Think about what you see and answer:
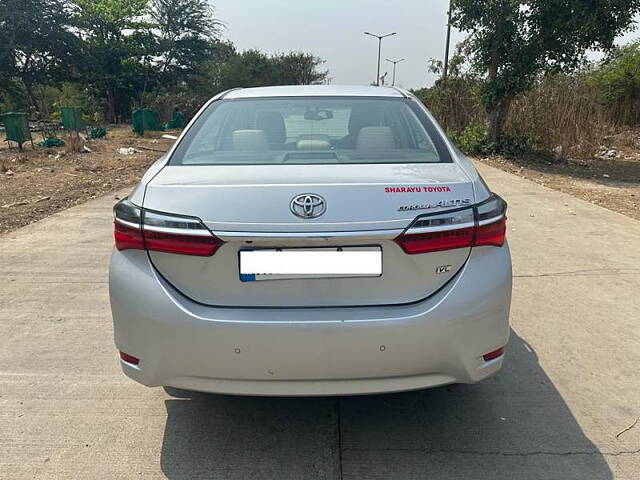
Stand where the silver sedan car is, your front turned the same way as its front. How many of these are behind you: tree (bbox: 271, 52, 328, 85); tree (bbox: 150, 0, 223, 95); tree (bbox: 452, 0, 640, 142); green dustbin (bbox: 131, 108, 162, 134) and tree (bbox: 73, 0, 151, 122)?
0

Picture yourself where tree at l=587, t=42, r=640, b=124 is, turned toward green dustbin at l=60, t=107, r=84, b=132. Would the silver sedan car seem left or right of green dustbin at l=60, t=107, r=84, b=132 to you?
left

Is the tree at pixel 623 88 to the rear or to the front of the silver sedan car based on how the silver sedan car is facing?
to the front

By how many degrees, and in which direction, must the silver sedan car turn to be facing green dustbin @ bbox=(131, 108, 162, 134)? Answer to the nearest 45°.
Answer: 0° — it already faces it

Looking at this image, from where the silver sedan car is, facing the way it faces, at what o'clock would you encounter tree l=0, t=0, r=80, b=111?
The tree is roughly at 11 o'clock from the silver sedan car.

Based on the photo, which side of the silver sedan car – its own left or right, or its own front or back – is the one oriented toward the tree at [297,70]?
front

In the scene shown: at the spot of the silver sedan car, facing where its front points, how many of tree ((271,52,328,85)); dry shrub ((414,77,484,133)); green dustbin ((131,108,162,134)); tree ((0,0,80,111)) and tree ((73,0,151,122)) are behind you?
0

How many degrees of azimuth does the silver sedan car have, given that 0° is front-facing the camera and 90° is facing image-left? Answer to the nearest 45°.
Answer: approximately 180°

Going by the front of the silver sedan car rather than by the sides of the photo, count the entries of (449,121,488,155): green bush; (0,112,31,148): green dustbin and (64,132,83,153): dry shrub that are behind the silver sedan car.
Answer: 0

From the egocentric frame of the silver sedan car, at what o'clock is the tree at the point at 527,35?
The tree is roughly at 1 o'clock from the silver sedan car.

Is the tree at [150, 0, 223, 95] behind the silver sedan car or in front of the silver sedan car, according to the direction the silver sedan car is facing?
in front

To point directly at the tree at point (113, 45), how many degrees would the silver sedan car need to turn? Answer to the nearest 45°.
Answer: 0° — it already faces it

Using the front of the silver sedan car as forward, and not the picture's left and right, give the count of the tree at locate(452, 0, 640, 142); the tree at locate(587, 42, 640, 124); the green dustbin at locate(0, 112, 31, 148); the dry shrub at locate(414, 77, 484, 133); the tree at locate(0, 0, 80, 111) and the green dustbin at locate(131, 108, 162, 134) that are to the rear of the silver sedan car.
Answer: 0

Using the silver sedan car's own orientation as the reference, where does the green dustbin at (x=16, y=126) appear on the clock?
The green dustbin is roughly at 11 o'clock from the silver sedan car.

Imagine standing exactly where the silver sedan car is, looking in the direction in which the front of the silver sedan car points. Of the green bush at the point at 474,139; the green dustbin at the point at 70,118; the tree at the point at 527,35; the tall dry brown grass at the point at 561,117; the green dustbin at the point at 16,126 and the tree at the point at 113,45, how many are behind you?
0

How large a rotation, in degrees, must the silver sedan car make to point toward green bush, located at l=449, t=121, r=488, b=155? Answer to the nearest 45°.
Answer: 0° — it already faces it

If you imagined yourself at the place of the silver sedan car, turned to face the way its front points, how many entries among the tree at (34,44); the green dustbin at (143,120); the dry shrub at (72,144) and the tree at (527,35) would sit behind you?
0
